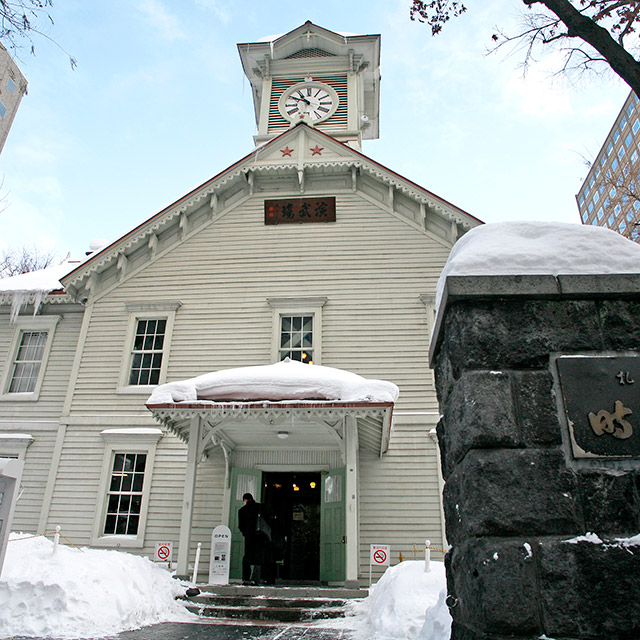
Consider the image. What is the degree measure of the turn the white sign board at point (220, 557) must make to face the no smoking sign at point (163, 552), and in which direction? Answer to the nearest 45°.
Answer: approximately 135° to its right

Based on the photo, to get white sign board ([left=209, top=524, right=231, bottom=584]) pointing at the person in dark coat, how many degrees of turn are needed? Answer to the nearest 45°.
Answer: approximately 135° to its left

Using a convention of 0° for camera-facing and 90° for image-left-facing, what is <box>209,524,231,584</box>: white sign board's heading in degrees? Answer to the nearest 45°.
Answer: approximately 0°

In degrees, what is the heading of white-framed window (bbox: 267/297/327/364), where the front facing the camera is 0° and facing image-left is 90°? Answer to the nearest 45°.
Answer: approximately 0°
